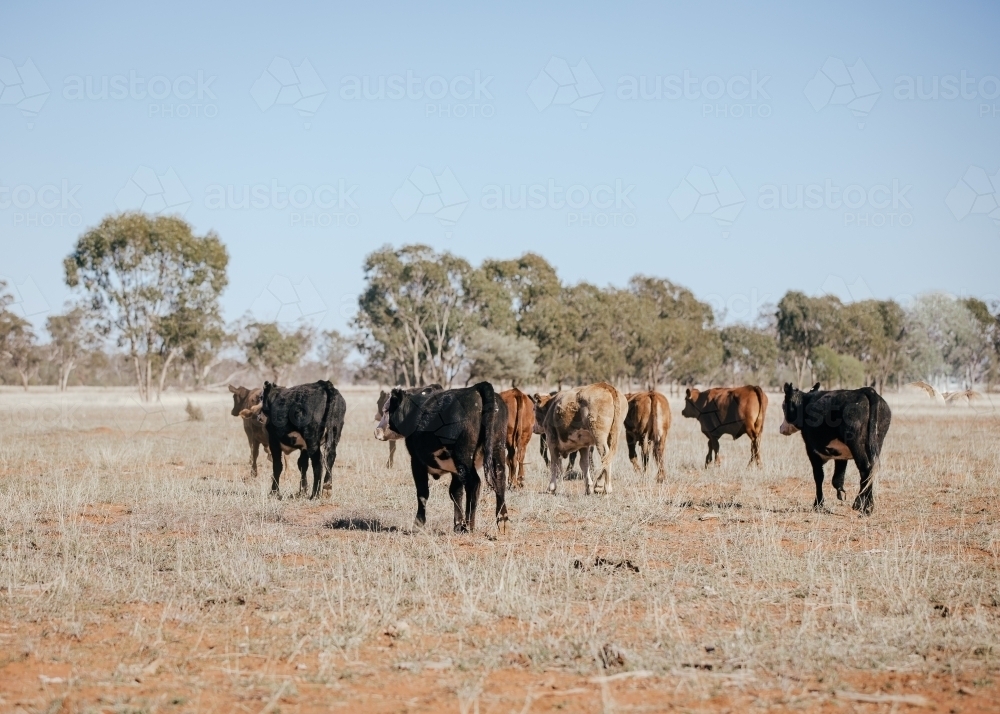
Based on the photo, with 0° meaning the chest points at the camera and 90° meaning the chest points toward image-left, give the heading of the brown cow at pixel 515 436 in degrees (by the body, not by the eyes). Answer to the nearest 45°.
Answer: approximately 180°

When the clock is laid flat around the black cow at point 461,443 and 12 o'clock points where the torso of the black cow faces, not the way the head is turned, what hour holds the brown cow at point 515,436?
The brown cow is roughly at 2 o'clock from the black cow.

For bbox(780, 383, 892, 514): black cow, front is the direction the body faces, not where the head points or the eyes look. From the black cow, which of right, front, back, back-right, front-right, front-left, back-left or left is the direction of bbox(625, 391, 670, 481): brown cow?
front

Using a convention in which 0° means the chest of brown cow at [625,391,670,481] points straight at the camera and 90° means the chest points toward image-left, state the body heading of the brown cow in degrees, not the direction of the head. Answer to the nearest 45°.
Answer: approximately 180°

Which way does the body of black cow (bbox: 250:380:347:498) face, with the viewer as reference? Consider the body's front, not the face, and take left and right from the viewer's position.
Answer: facing away from the viewer and to the left of the viewer

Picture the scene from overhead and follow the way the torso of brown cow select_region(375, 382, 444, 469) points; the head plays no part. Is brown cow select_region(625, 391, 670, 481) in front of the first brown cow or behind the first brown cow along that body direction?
behind

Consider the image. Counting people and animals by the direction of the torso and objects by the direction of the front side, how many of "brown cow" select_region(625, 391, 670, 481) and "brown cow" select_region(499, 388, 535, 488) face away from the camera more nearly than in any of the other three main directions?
2

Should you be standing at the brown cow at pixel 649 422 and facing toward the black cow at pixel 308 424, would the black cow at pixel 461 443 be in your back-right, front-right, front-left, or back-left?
front-left

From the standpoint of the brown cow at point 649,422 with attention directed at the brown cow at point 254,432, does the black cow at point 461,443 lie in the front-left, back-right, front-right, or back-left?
front-left

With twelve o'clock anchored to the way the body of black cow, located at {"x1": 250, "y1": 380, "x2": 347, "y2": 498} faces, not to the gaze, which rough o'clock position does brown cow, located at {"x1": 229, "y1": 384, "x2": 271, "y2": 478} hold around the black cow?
The brown cow is roughly at 1 o'clock from the black cow.
